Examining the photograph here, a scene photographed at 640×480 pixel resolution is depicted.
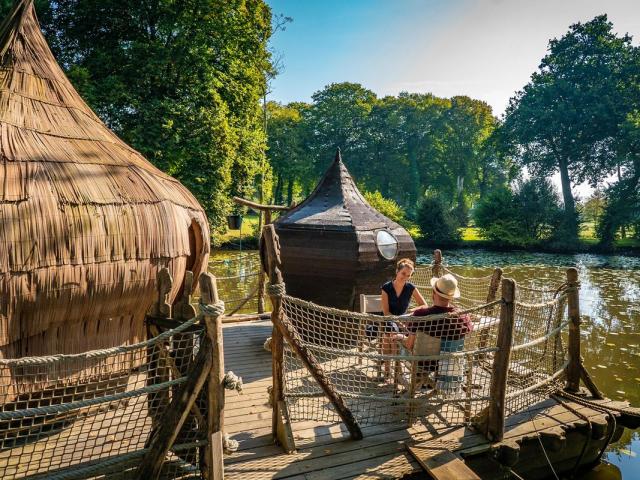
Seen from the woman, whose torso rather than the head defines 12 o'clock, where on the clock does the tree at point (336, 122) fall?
The tree is roughly at 7 o'clock from the woman.

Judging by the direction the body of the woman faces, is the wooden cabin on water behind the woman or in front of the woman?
behind

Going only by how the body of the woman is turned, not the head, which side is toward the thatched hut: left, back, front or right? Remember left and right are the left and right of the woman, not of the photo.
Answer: right

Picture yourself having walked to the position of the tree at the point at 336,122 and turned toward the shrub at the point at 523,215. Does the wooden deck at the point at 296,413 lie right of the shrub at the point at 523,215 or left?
right

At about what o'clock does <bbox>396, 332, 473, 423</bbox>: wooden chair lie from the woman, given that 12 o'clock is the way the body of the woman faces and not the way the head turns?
The wooden chair is roughly at 1 o'clock from the woman.

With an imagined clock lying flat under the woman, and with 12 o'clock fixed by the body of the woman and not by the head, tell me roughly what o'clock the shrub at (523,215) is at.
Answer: The shrub is roughly at 8 o'clock from the woman.

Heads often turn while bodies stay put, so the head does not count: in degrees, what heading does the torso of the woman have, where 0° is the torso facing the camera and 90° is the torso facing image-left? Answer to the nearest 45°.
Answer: approximately 315°

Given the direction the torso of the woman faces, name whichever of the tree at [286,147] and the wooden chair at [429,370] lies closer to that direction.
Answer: the wooden chair
